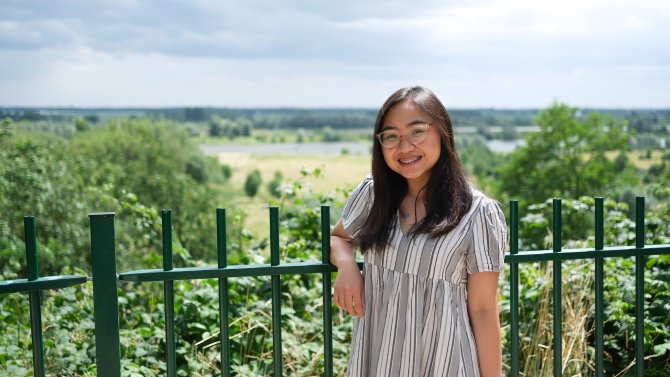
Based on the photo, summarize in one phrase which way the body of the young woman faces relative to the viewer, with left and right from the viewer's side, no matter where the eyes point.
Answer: facing the viewer and to the left of the viewer

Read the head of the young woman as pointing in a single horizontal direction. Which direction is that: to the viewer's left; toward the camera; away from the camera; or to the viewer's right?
toward the camera

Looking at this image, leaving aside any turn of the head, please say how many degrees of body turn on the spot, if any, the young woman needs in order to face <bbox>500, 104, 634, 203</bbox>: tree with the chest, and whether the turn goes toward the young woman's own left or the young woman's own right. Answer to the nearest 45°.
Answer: approximately 135° to the young woman's own right
